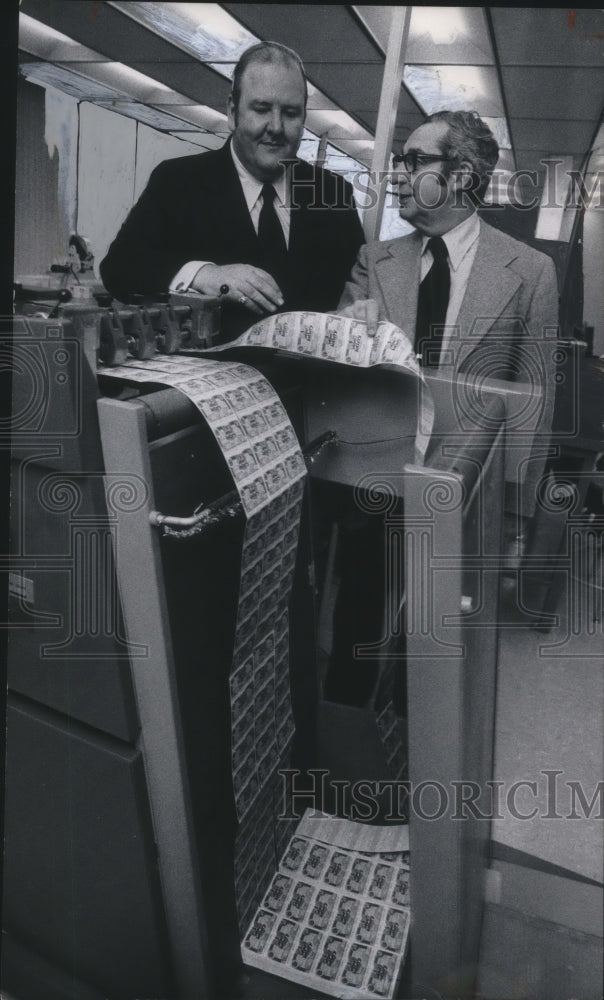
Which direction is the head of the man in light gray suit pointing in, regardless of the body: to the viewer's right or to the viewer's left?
to the viewer's left

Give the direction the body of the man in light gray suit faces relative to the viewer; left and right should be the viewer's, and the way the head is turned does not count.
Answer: facing the viewer and to the left of the viewer
